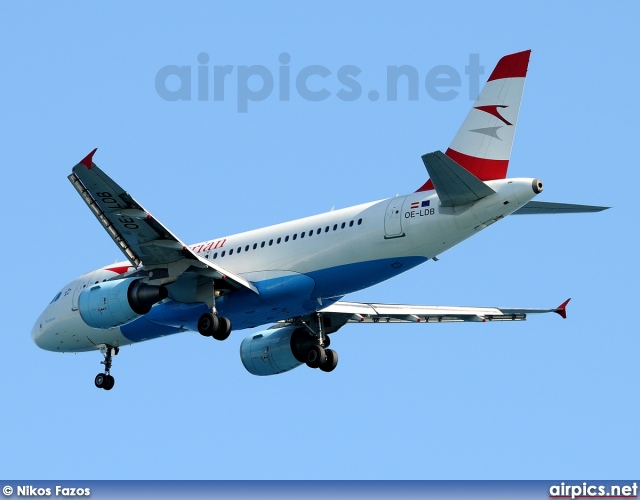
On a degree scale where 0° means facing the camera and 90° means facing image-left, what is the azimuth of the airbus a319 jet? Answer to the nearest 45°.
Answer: approximately 135°
